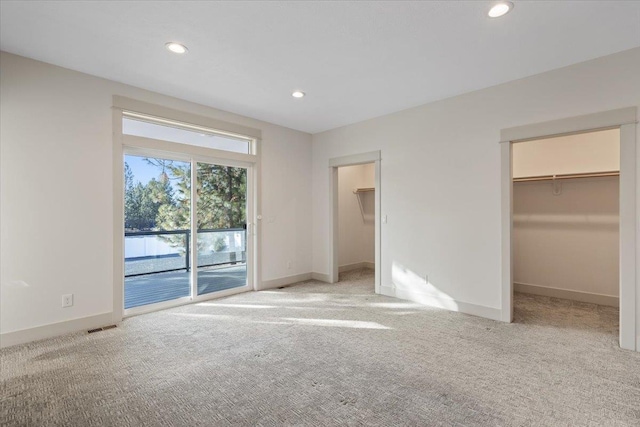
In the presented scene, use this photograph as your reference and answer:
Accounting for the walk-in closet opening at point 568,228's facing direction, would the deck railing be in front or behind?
in front

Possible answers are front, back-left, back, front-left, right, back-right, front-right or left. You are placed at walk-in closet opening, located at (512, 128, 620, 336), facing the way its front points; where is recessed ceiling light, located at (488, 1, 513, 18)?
front-left

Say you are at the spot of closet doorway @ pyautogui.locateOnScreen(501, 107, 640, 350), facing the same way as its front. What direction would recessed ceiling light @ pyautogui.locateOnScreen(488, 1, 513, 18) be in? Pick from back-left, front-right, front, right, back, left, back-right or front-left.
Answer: front-left

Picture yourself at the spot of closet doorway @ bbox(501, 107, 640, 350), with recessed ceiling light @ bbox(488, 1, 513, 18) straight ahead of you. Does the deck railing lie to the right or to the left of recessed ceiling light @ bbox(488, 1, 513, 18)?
right

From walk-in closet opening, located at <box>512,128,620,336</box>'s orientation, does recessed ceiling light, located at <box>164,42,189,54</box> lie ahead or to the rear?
ahead

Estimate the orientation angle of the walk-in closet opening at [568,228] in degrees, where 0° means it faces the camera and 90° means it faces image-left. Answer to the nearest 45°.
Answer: approximately 45°

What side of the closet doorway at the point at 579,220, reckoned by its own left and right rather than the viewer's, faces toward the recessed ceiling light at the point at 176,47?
front
